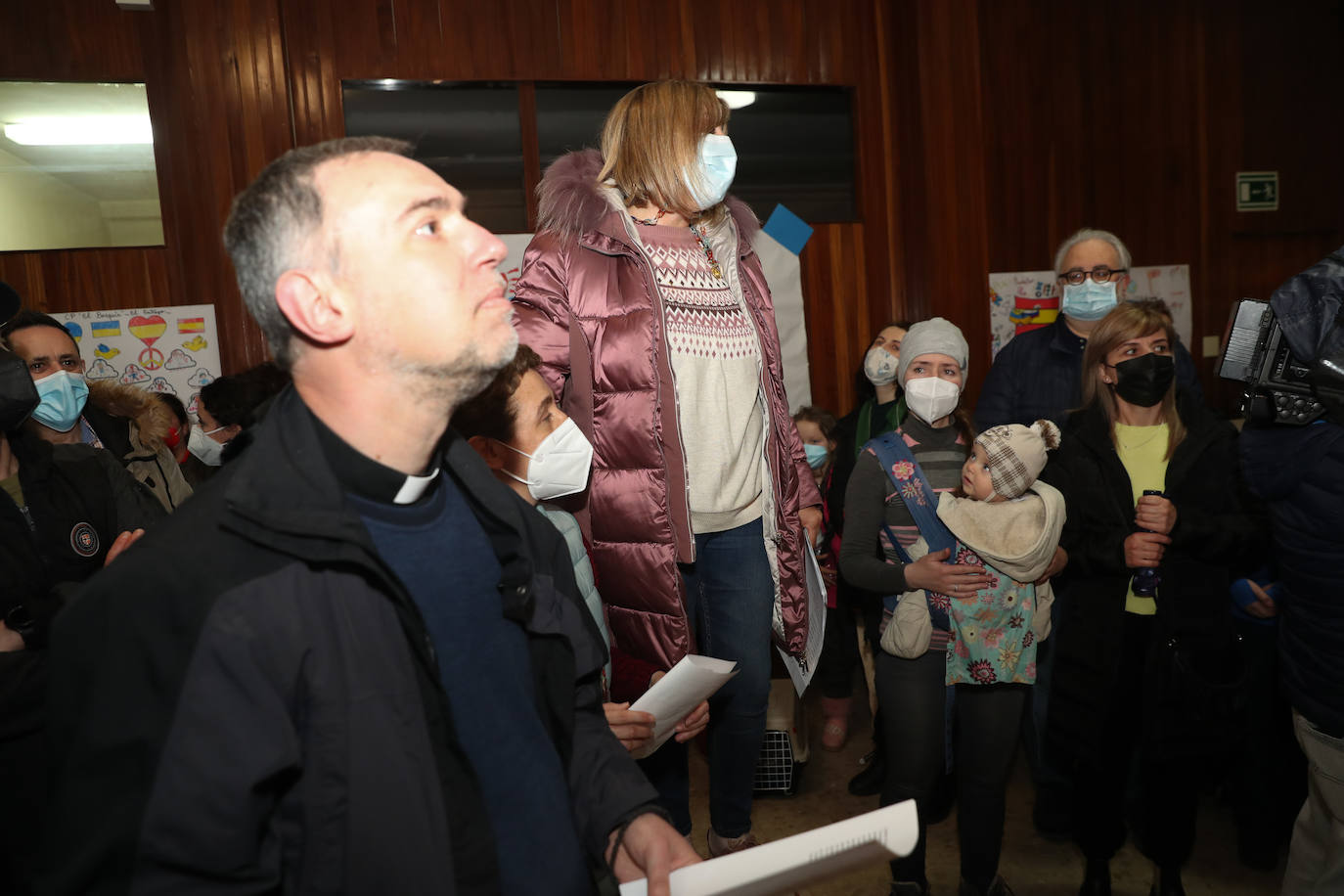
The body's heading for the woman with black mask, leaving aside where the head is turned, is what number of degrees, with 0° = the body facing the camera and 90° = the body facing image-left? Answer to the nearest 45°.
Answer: approximately 0°

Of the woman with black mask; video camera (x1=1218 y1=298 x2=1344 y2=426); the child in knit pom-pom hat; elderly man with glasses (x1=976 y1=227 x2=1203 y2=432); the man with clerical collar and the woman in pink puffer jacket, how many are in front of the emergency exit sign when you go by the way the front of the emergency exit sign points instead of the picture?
6

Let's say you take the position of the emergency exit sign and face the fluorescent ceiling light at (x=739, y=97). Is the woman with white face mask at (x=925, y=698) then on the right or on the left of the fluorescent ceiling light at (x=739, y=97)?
left

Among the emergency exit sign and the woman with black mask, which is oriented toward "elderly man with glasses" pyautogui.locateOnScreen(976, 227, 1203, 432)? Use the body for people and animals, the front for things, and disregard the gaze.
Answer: the emergency exit sign
